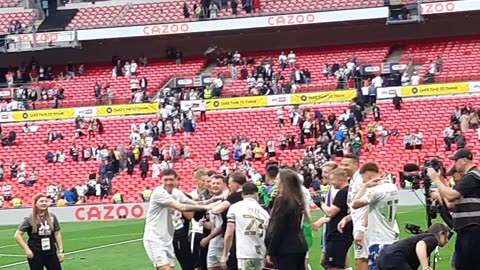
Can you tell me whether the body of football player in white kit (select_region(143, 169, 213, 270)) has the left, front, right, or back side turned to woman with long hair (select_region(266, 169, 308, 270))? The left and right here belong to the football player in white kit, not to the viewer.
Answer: front

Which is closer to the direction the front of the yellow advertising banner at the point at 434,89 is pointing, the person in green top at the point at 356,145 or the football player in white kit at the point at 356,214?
the football player in white kit

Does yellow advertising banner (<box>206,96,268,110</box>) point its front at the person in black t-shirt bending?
yes

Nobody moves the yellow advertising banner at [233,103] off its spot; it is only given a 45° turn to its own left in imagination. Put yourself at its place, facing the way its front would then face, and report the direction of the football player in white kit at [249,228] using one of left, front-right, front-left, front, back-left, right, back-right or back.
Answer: front-right

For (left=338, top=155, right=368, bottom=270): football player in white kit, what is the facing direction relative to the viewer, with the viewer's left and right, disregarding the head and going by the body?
facing the viewer and to the left of the viewer

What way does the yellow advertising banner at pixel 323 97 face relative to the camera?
toward the camera

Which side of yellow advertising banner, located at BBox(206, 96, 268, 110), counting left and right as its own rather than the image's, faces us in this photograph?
front

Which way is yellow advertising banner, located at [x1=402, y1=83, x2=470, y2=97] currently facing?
toward the camera

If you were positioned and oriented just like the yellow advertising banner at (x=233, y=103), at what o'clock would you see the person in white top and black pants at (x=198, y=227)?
The person in white top and black pants is roughly at 12 o'clock from the yellow advertising banner.

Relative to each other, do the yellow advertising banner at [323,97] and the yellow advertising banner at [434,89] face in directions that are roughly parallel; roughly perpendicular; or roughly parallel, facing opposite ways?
roughly parallel

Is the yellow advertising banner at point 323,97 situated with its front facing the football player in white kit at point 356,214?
yes

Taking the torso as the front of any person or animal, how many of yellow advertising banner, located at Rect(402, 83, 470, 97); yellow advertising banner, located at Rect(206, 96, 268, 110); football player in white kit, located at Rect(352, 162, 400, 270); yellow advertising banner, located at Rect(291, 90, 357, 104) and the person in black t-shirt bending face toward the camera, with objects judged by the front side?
3
